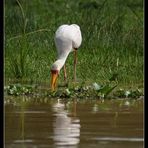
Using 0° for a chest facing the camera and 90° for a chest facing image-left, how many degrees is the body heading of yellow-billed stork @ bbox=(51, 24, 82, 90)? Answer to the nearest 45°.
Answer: approximately 45°
